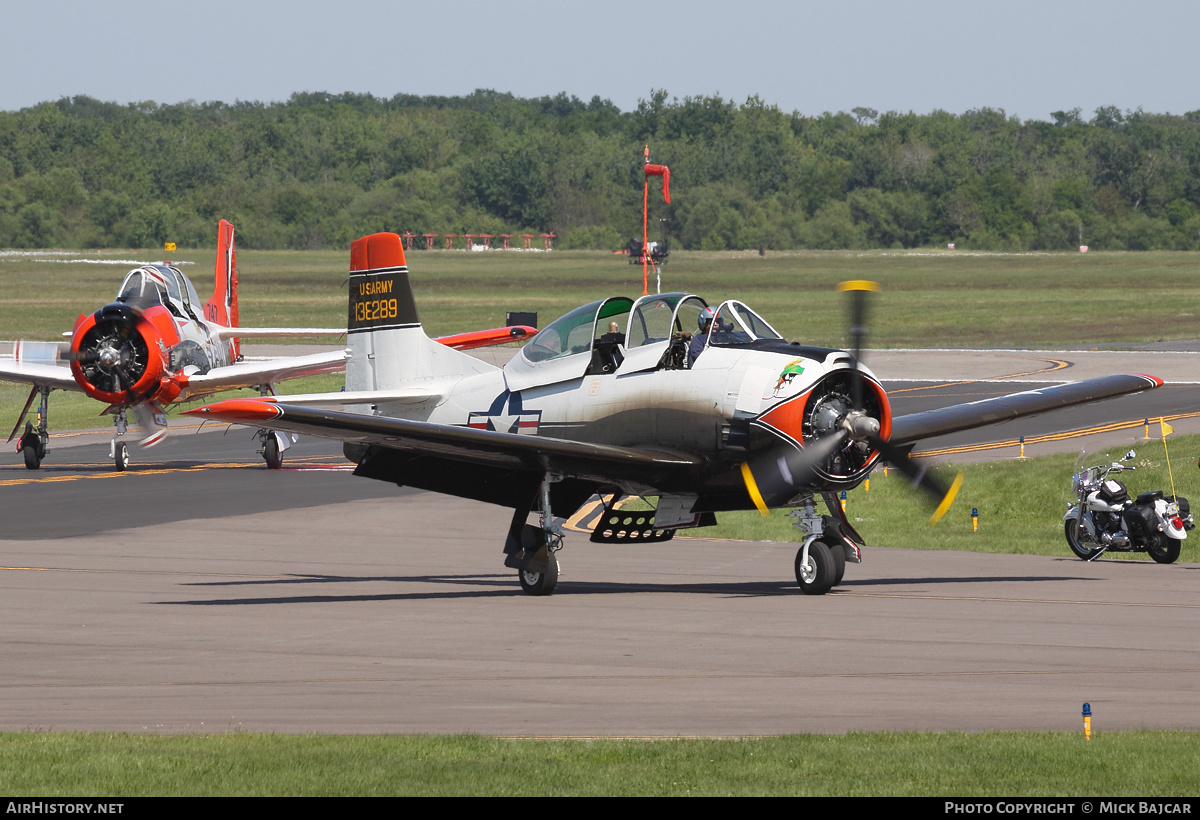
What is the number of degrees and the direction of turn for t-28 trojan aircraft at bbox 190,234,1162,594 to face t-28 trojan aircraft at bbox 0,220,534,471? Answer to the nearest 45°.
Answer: approximately 180°

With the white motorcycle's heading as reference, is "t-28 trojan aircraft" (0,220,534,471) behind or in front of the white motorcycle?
in front

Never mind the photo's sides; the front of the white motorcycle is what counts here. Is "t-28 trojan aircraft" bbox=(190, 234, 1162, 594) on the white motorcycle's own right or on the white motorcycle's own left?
on the white motorcycle's own left

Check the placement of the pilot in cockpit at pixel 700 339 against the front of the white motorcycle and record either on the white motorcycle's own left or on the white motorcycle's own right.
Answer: on the white motorcycle's own left

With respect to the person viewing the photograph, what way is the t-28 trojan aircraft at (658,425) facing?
facing the viewer and to the right of the viewer

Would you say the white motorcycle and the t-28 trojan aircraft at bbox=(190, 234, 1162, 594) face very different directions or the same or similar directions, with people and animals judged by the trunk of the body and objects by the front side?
very different directions

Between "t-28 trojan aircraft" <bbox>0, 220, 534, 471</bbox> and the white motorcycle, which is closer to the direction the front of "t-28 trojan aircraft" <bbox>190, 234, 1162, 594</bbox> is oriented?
the white motorcycle

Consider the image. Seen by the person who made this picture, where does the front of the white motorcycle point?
facing away from the viewer and to the left of the viewer
